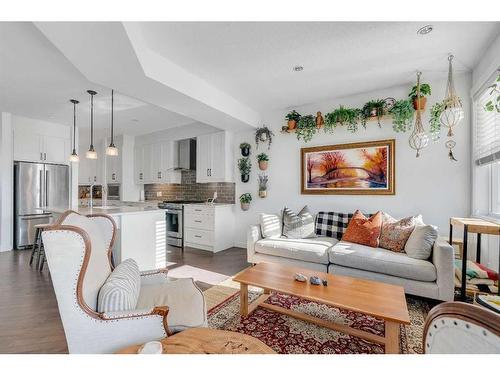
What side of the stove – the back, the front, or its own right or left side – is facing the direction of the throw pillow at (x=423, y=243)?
left

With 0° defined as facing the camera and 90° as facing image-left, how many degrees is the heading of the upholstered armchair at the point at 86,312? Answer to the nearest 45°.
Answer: approximately 270°

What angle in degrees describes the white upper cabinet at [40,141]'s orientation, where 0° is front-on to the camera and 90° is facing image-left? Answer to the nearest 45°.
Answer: approximately 315°

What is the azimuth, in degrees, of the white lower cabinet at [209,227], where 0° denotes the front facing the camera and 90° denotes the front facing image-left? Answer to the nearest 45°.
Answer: approximately 45°

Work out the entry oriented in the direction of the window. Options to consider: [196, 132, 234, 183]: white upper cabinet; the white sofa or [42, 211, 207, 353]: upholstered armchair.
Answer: the upholstered armchair

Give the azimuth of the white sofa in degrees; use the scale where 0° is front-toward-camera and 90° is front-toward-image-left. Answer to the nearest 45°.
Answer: approximately 45°

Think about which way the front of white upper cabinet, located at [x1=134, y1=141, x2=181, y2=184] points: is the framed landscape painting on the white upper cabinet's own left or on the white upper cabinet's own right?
on the white upper cabinet's own left

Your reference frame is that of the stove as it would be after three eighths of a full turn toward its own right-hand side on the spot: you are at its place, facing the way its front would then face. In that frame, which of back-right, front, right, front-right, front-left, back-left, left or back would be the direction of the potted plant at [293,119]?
back-right

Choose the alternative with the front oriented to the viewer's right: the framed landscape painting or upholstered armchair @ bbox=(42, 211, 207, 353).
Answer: the upholstered armchair
